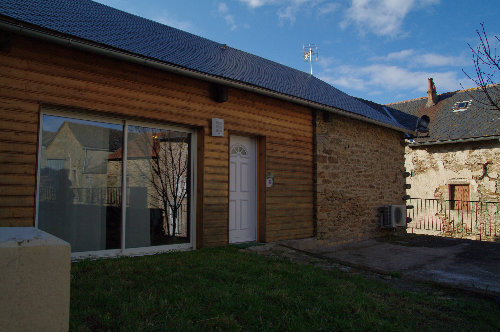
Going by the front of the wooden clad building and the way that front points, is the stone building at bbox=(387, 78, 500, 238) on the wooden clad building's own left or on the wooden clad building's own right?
on the wooden clad building's own left

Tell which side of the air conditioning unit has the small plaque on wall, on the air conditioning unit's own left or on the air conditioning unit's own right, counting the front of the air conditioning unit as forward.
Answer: on the air conditioning unit's own right

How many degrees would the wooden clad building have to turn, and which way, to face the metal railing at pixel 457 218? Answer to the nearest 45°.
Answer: approximately 90° to its left

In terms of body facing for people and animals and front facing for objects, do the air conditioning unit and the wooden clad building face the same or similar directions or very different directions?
same or similar directions

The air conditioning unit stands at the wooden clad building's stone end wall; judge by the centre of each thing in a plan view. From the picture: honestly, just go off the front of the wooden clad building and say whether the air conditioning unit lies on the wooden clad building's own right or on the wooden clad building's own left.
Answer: on the wooden clad building's own left

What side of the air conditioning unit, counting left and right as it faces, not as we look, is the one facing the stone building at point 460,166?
left

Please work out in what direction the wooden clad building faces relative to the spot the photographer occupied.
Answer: facing the viewer and to the right of the viewer

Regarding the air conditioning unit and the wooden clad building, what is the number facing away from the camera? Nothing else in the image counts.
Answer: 0
